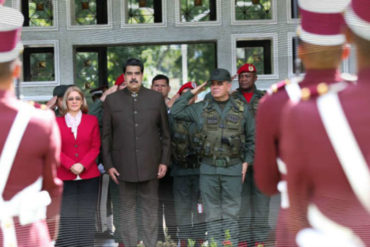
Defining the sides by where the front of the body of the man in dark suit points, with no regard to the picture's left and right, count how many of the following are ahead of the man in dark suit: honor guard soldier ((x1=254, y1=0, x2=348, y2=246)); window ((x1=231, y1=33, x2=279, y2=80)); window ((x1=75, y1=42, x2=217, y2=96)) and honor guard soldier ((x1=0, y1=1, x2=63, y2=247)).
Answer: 2

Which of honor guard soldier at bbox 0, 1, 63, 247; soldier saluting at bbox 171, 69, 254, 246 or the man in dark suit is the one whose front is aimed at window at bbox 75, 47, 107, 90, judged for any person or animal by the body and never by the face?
the honor guard soldier

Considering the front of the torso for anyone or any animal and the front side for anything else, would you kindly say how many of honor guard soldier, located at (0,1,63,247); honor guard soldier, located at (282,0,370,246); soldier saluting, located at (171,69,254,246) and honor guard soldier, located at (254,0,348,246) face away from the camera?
3

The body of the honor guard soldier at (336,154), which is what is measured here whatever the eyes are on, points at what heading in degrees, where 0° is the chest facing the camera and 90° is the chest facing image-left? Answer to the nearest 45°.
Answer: approximately 180°

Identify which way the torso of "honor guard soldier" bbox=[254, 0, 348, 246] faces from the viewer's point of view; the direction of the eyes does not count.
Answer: away from the camera

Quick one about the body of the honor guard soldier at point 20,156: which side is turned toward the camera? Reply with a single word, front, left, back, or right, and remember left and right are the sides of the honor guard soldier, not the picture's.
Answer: back

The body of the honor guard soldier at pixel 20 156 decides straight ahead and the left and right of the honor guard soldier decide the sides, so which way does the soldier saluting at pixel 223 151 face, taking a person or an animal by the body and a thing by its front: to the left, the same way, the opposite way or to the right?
the opposite way

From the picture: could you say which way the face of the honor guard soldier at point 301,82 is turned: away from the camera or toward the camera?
away from the camera

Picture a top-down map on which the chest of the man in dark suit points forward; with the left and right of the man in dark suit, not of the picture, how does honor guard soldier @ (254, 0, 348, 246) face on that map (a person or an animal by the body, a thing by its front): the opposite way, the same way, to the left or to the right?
the opposite way

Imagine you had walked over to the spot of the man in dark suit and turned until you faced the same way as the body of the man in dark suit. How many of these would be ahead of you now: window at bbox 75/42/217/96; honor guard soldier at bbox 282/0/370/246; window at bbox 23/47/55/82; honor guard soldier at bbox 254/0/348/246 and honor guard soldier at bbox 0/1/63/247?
3

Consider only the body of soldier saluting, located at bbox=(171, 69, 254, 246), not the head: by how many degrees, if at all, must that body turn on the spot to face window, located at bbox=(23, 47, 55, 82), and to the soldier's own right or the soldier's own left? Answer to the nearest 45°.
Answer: approximately 135° to the soldier's own right
